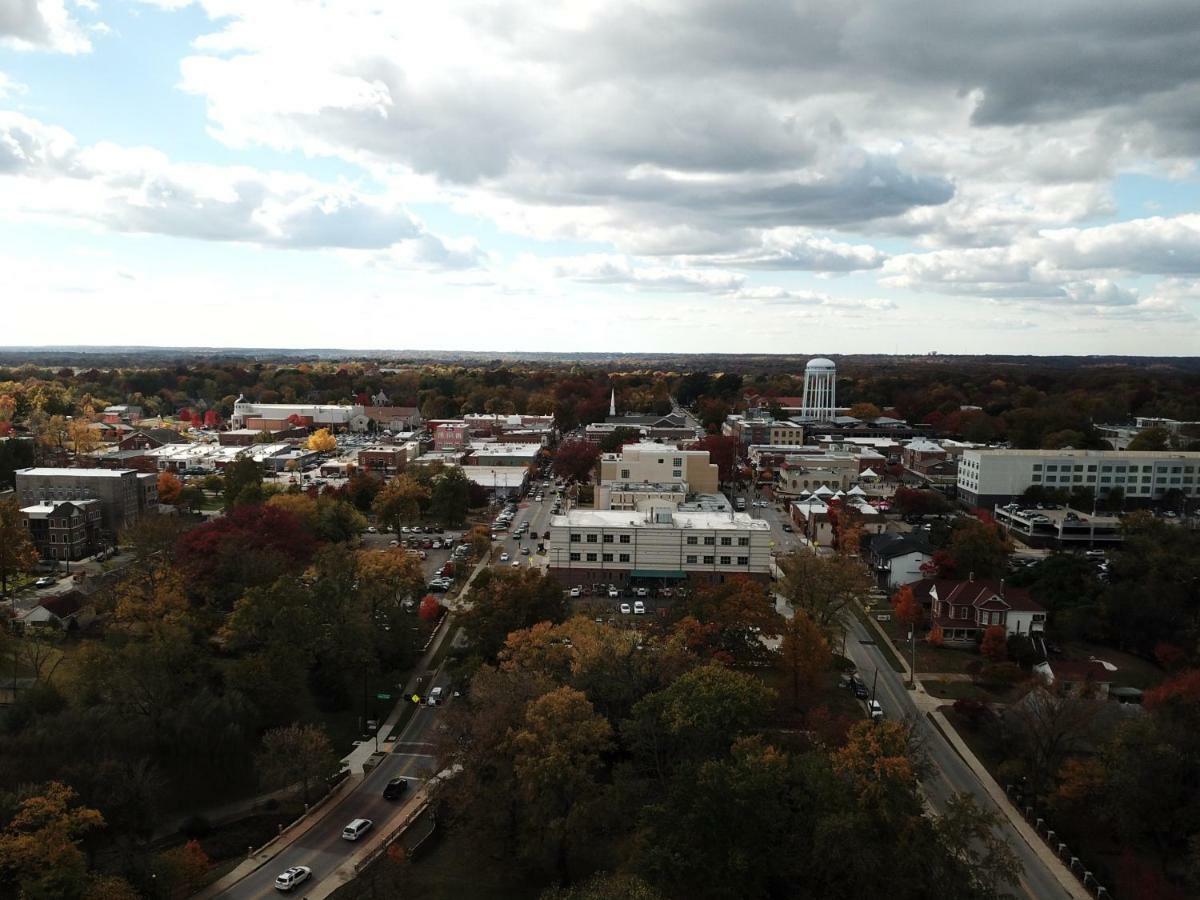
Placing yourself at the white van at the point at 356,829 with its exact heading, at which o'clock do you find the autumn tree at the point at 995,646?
The autumn tree is roughly at 1 o'clock from the white van.

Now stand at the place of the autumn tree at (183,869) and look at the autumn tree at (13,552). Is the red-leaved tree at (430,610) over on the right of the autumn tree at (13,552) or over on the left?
right

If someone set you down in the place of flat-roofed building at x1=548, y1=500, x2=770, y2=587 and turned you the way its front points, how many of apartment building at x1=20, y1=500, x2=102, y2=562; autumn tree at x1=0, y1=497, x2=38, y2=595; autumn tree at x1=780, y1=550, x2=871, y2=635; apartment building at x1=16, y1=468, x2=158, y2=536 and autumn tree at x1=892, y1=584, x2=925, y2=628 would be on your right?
3

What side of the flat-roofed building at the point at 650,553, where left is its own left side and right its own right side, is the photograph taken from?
front

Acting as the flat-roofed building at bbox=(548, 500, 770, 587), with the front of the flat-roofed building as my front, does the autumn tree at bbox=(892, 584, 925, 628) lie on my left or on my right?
on my left

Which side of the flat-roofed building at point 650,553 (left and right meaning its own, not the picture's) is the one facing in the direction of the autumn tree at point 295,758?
front

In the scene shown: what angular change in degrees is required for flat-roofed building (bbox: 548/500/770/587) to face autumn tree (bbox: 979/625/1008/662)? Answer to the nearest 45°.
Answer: approximately 45° to its left

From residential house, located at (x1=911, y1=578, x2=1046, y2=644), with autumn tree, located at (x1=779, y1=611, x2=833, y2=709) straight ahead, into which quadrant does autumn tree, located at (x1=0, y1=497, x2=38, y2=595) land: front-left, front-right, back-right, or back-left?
front-right

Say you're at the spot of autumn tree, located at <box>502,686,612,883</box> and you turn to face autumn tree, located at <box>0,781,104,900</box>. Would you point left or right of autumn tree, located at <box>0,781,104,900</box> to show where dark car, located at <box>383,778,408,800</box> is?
right

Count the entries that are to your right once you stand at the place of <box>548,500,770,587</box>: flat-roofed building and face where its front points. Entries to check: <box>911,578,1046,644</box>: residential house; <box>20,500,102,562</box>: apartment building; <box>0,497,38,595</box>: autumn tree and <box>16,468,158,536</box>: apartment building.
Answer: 3

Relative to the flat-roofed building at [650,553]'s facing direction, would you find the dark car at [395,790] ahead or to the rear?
ahead

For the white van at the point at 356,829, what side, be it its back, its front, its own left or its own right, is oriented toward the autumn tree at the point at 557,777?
right

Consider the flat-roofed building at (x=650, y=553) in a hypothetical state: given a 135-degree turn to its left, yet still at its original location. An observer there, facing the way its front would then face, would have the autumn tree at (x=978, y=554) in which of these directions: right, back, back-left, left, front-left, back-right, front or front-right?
front-right
